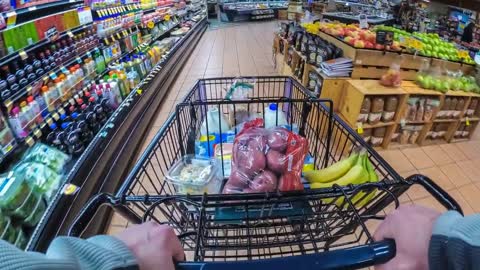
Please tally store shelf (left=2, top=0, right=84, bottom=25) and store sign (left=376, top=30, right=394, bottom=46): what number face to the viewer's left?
0

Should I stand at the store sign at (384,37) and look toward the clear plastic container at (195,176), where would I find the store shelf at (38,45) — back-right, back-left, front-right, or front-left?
front-right

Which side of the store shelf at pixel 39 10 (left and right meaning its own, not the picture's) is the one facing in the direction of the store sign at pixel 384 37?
front

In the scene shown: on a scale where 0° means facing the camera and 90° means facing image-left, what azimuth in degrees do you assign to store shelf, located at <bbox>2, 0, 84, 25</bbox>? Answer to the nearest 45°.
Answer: approximately 315°

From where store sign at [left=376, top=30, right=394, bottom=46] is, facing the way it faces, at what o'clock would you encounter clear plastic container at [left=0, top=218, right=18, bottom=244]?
The clear plastic container is roughly at 1 o'clock from the store sign.

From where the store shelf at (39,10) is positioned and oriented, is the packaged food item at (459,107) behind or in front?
in front

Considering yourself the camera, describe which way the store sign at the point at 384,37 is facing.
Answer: facing the viewer

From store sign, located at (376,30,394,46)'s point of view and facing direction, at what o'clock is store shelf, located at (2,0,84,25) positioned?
The store shelf is roughly at 2 o'clock from the store sign.

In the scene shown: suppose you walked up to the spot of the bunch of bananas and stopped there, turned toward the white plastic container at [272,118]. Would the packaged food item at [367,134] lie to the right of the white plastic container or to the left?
right

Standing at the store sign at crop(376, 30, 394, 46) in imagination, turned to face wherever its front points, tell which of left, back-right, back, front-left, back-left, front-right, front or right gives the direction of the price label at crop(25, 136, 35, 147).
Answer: front-right

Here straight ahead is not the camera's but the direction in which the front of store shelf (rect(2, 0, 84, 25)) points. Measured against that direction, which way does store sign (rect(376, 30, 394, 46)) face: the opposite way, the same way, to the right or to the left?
to the right

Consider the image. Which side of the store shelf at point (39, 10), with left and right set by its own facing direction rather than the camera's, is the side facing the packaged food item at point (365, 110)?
front
